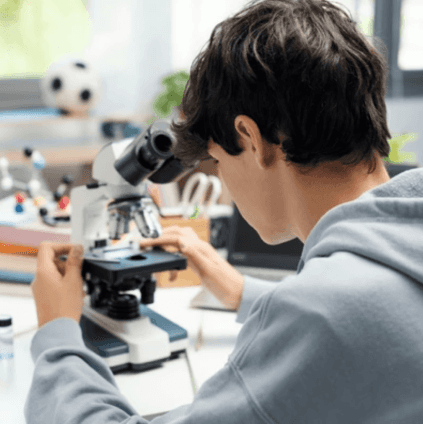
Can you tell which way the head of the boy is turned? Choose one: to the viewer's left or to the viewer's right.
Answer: to the viewer's left

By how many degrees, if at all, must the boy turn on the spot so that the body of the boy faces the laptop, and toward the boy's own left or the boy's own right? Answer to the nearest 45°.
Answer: approximately 45° to the boy's own right

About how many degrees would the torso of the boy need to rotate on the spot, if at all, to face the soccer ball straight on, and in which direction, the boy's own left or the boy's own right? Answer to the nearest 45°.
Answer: approximately 45° to the boy's own right

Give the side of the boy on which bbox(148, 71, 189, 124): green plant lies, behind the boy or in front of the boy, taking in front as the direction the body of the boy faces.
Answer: in front

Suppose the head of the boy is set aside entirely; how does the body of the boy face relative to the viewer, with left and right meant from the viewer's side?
facing away from the viewer and to the left of the viewer

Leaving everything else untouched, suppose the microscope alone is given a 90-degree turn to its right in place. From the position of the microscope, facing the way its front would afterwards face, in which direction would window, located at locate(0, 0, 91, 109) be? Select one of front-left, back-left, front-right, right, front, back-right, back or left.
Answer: back-right

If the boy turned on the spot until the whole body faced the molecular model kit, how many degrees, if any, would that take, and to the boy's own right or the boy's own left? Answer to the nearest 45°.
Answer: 0° — they already face it

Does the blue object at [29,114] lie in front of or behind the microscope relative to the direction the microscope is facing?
behind

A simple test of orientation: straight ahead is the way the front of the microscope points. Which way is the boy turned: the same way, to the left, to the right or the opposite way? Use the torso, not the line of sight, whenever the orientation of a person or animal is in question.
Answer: the opposite way

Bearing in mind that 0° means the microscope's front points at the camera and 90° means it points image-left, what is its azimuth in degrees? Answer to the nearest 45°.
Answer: approximately 315°
